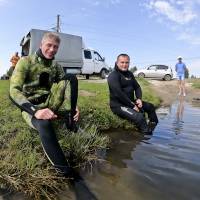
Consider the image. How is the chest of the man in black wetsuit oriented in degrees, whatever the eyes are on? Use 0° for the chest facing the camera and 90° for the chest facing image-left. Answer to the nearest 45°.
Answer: approximately 315°

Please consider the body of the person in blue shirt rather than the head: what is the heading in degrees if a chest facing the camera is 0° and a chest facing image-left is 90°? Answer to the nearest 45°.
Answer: approximately 0°

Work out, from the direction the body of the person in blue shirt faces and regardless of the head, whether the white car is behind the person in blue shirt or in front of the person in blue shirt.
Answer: behind

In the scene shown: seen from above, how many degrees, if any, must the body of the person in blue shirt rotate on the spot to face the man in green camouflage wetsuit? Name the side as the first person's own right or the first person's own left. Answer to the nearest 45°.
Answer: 0° — they already face them

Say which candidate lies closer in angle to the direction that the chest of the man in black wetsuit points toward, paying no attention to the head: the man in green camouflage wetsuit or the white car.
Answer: the man in green camouflage wetsuit
